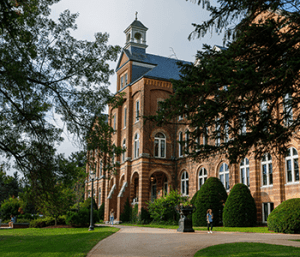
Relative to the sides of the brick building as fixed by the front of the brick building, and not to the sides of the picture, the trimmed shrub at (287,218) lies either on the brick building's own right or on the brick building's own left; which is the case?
on the brick building's own left

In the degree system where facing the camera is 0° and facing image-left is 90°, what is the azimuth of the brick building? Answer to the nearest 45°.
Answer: approximately 45°

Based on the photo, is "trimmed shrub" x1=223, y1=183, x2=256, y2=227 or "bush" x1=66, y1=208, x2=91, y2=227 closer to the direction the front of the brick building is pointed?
the bush

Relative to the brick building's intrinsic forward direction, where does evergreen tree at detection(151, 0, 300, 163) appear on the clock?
The evergreen tree is roughly at 10 o'clock from the brick building.

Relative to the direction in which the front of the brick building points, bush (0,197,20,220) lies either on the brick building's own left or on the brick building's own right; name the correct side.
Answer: on the brick building's own right
